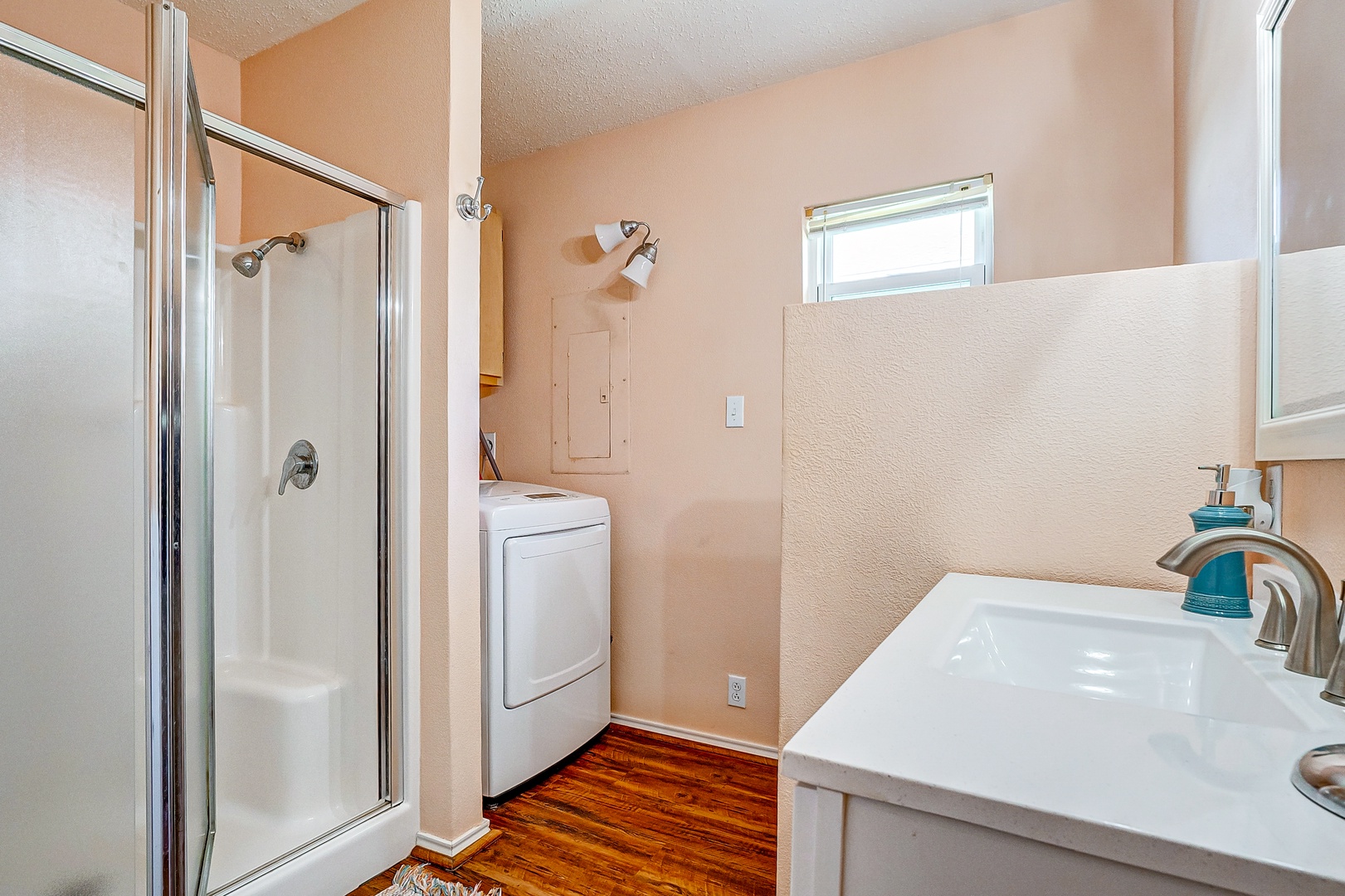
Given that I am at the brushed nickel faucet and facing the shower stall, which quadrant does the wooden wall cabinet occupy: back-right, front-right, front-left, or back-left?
front-right

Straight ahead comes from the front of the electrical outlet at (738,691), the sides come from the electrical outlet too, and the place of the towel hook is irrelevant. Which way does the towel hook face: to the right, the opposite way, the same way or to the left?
to the left

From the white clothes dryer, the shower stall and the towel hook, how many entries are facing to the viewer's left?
0

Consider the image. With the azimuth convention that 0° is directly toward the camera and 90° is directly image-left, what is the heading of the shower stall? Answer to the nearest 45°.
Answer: approximately 315°

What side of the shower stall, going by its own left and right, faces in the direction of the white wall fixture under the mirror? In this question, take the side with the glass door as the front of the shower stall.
front

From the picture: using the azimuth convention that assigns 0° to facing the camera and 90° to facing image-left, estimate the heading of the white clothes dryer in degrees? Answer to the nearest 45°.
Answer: approximately 315°

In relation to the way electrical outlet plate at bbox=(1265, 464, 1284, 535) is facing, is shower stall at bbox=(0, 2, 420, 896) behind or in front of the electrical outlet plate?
in front

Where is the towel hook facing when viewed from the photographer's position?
facing the viewer and to the right of the viewer

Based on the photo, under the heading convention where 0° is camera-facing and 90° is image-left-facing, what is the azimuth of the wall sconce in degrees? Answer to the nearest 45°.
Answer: approximately 45°

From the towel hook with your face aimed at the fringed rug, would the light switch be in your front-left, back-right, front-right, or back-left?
back-left
